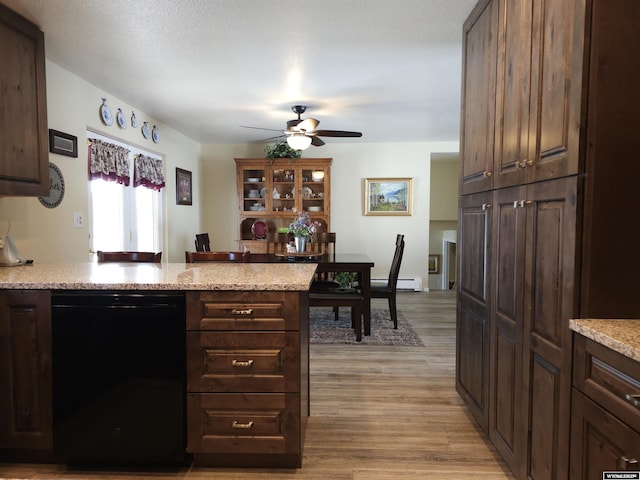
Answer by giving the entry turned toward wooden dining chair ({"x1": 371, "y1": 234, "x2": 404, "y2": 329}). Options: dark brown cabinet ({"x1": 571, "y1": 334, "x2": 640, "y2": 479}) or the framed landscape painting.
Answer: the framed landscape painting

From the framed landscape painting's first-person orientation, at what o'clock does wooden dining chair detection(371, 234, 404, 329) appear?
The wooden dining chair is roughly at 12 o'clock from the framed landscape painting.

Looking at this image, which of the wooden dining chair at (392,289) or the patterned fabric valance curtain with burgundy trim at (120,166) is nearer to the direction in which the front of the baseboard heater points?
the wooden dining chair

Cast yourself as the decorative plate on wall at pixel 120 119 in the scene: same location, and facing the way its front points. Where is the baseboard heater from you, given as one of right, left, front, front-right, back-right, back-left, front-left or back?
front-left

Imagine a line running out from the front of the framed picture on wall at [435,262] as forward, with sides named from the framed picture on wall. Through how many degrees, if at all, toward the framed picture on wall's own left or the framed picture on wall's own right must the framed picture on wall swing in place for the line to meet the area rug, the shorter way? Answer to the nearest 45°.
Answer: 0° — it already faces it

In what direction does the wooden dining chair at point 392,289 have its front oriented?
to the viewer's left

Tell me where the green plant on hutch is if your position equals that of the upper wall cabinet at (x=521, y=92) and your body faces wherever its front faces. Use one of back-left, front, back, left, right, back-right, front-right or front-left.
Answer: right

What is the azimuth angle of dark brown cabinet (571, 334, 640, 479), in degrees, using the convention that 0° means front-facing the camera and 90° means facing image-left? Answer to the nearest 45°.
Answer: approximately 45°

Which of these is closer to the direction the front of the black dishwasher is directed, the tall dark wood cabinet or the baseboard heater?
the tall dark wood cabinet

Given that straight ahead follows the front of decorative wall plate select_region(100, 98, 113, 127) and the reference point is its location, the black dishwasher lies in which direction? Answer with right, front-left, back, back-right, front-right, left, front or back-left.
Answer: front-right

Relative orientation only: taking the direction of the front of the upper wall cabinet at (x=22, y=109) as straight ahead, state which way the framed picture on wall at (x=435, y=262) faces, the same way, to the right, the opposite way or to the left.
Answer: to the right

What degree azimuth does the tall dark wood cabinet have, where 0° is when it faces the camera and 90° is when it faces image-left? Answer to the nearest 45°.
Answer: approximately 45°
